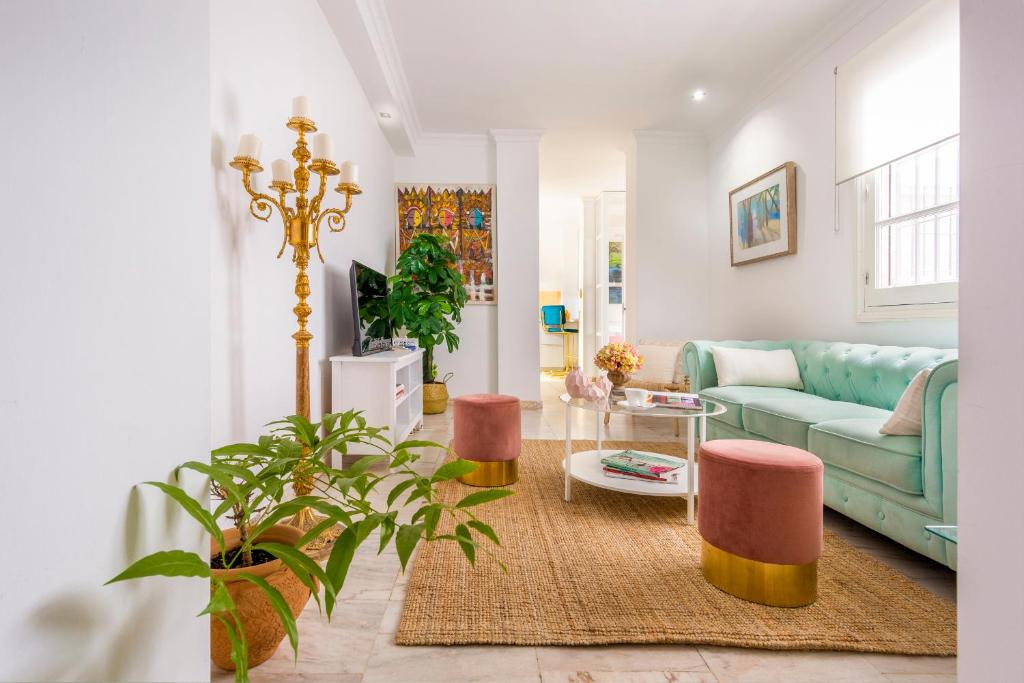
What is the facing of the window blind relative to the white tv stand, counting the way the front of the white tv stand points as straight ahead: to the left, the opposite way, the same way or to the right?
the opposite way

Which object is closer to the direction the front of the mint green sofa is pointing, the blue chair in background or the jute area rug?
the jute area rug

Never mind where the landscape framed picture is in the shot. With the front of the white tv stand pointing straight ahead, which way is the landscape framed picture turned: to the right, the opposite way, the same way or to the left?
the opposite way

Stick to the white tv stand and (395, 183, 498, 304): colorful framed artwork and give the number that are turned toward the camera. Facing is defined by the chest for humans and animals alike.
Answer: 1

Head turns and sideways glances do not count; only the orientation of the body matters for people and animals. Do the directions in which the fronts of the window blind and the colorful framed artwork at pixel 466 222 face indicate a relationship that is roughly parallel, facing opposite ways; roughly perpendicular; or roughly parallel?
roughly perpendicular

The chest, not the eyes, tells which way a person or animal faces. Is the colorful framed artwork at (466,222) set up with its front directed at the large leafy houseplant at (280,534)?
yes

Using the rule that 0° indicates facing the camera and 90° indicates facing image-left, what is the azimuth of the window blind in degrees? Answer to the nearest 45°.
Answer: approximately 45°

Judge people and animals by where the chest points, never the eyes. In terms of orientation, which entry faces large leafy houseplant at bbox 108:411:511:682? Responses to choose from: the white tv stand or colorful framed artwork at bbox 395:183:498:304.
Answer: the colorful framed artwork

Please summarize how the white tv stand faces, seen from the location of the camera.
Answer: facing to the right of the viewer
